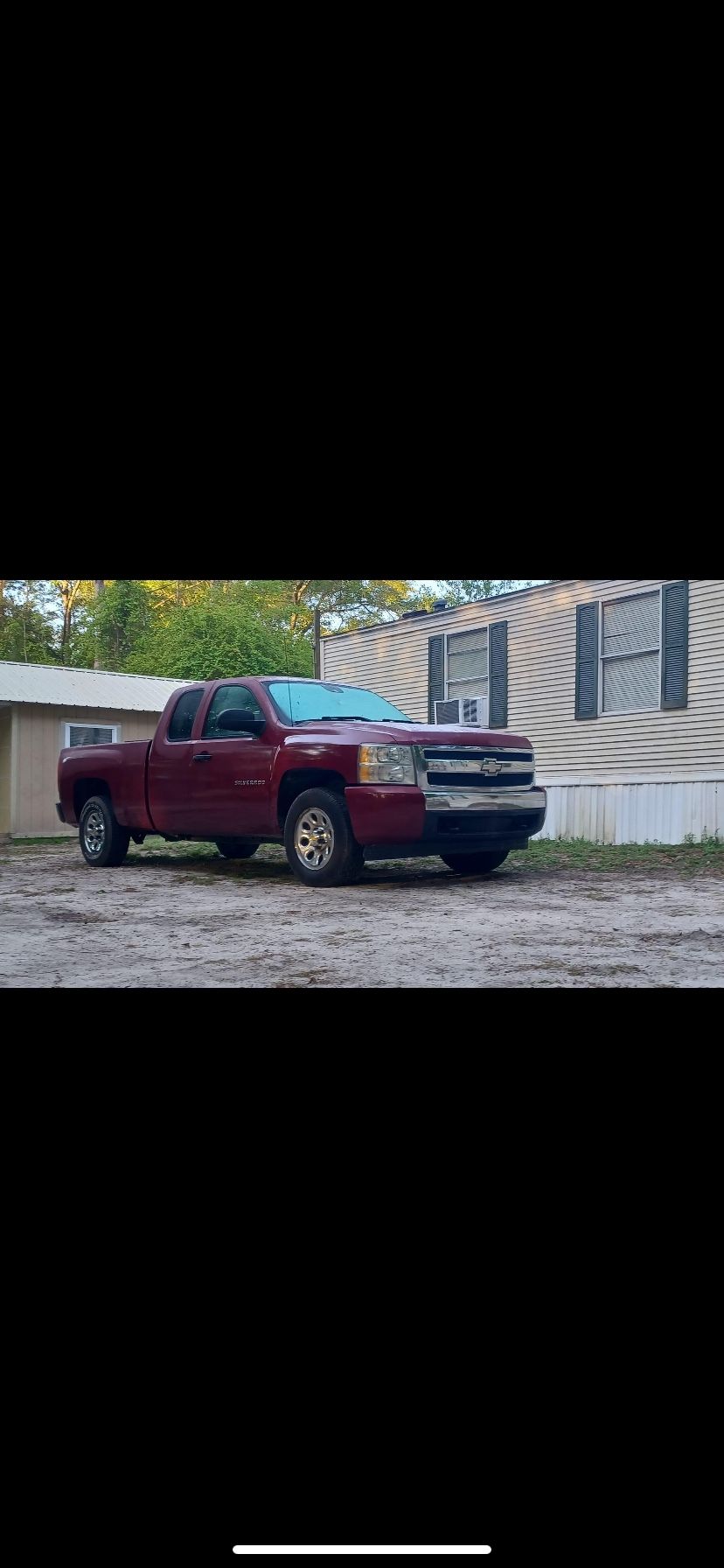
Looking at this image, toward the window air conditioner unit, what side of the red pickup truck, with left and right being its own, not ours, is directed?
left

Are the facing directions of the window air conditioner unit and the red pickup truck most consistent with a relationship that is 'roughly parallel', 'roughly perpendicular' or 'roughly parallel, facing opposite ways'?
roughly perpendicular

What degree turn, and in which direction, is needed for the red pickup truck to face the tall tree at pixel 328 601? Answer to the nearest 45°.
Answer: approximately 135° to its left

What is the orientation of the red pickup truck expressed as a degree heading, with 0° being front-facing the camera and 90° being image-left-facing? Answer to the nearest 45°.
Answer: approximately 315°

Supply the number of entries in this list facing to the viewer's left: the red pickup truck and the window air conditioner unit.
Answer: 0

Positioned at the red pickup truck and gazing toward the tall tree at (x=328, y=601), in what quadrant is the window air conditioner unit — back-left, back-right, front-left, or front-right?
front-right

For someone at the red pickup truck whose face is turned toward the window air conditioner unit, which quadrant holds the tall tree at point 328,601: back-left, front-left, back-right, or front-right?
front-left
